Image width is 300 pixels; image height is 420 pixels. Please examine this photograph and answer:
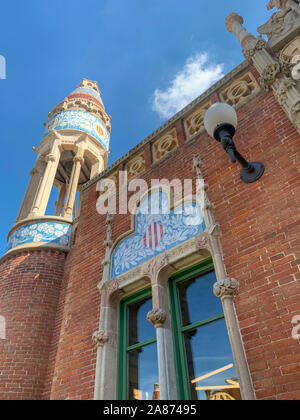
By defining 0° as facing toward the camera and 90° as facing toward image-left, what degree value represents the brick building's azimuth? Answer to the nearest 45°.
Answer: approximately 45°
